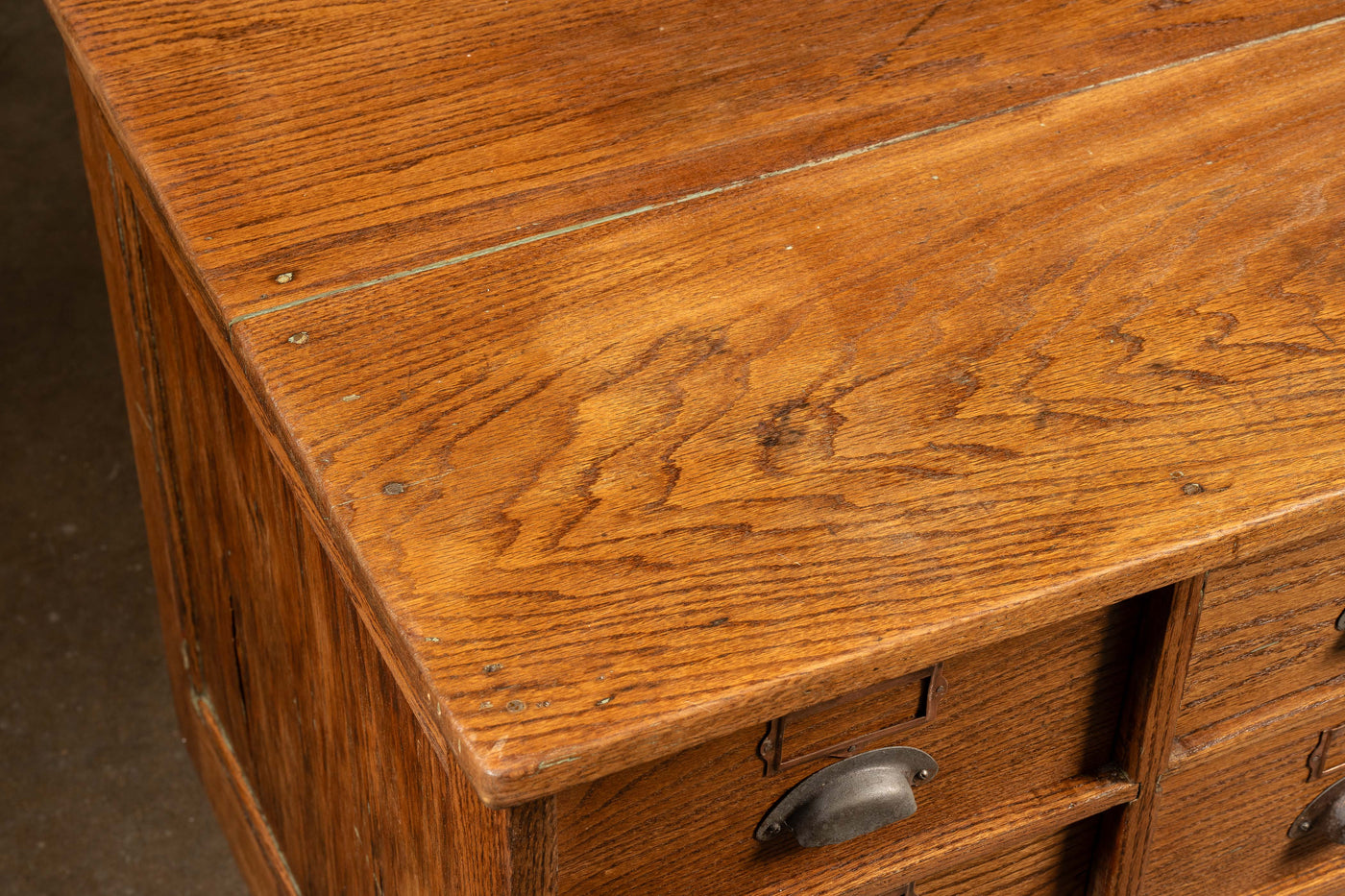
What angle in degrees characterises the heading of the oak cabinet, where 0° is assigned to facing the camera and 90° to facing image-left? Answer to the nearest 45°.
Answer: approximately 315°
